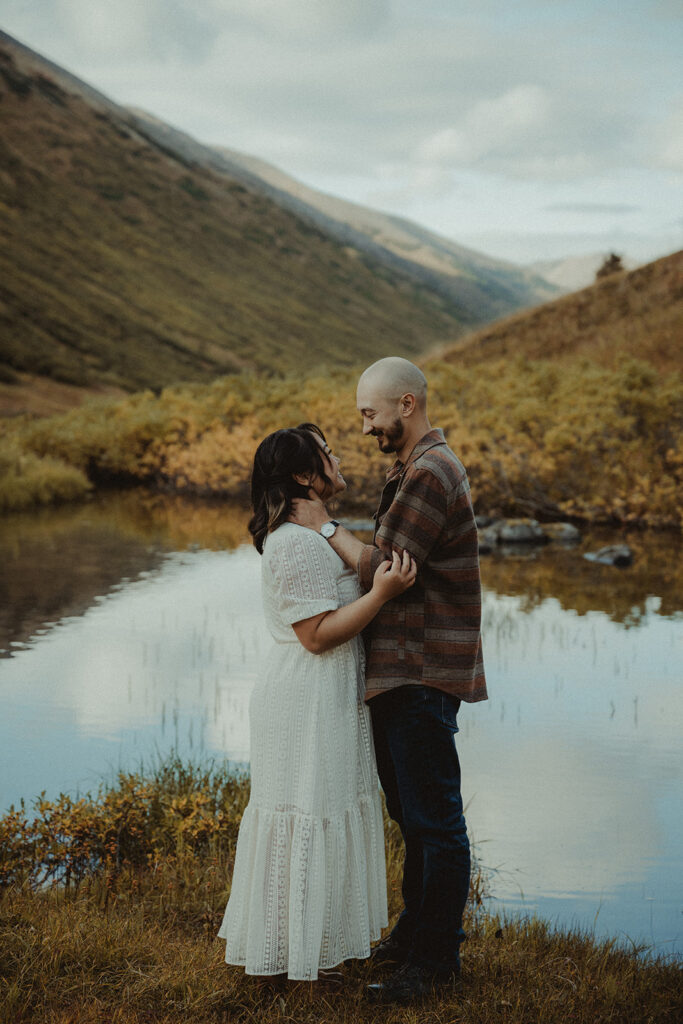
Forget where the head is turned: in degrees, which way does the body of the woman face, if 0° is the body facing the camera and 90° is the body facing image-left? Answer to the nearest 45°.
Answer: approximately 270°

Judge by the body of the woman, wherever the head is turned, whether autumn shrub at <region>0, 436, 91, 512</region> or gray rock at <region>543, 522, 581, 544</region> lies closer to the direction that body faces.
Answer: the gray rock

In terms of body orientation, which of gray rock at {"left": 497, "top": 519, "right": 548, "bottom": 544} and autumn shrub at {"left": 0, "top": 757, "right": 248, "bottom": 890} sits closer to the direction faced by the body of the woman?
the gray rock

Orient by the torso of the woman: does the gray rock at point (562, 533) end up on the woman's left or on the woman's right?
on the woman's left

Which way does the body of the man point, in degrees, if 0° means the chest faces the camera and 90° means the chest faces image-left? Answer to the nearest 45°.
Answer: approximately 90°

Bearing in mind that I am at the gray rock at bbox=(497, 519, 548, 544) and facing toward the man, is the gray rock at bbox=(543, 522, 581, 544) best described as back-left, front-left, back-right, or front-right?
back-left

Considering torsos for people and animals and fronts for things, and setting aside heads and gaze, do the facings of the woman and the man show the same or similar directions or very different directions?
very different directions

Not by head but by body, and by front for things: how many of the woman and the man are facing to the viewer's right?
1

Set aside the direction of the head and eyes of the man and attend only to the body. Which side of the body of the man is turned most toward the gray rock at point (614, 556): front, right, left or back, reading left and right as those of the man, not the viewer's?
right

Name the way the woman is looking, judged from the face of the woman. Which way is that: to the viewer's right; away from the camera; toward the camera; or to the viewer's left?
to the viewer's right

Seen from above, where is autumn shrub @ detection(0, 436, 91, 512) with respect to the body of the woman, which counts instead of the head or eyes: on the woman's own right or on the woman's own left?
on the woman's own left
